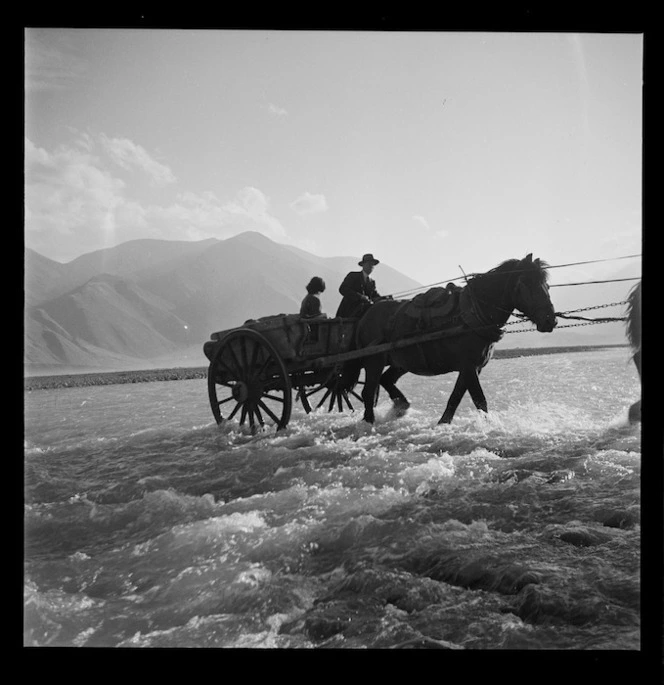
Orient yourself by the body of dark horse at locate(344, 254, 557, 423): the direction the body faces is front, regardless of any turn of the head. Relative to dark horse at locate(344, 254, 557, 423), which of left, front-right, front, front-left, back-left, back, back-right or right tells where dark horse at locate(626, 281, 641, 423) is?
front-right

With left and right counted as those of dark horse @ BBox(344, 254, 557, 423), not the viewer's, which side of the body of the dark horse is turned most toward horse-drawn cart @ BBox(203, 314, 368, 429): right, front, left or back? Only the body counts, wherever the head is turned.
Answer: back

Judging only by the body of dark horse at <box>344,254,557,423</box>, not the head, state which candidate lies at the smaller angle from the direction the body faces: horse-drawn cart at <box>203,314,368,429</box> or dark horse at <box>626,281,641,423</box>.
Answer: the dark horse

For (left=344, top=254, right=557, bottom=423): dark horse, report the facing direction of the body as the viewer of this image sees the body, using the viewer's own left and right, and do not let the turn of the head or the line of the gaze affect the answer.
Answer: facing to the right of the viewer

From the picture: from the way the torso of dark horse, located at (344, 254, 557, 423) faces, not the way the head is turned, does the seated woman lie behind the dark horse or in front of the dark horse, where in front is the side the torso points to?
behind

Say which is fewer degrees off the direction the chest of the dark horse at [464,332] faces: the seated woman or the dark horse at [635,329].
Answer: the dark horse

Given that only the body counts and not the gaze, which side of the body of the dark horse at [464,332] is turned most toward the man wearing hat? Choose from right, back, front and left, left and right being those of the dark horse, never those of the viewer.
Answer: back
